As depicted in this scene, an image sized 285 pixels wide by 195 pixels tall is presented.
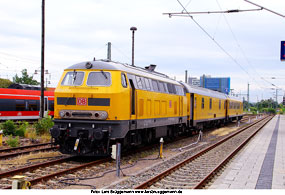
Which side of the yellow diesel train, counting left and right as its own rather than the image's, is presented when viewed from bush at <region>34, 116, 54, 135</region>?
right

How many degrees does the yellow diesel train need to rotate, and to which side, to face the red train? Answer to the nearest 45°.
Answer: approximately 90° to its right

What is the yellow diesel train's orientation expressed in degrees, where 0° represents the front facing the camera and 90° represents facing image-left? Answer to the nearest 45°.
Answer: approximately 45°
